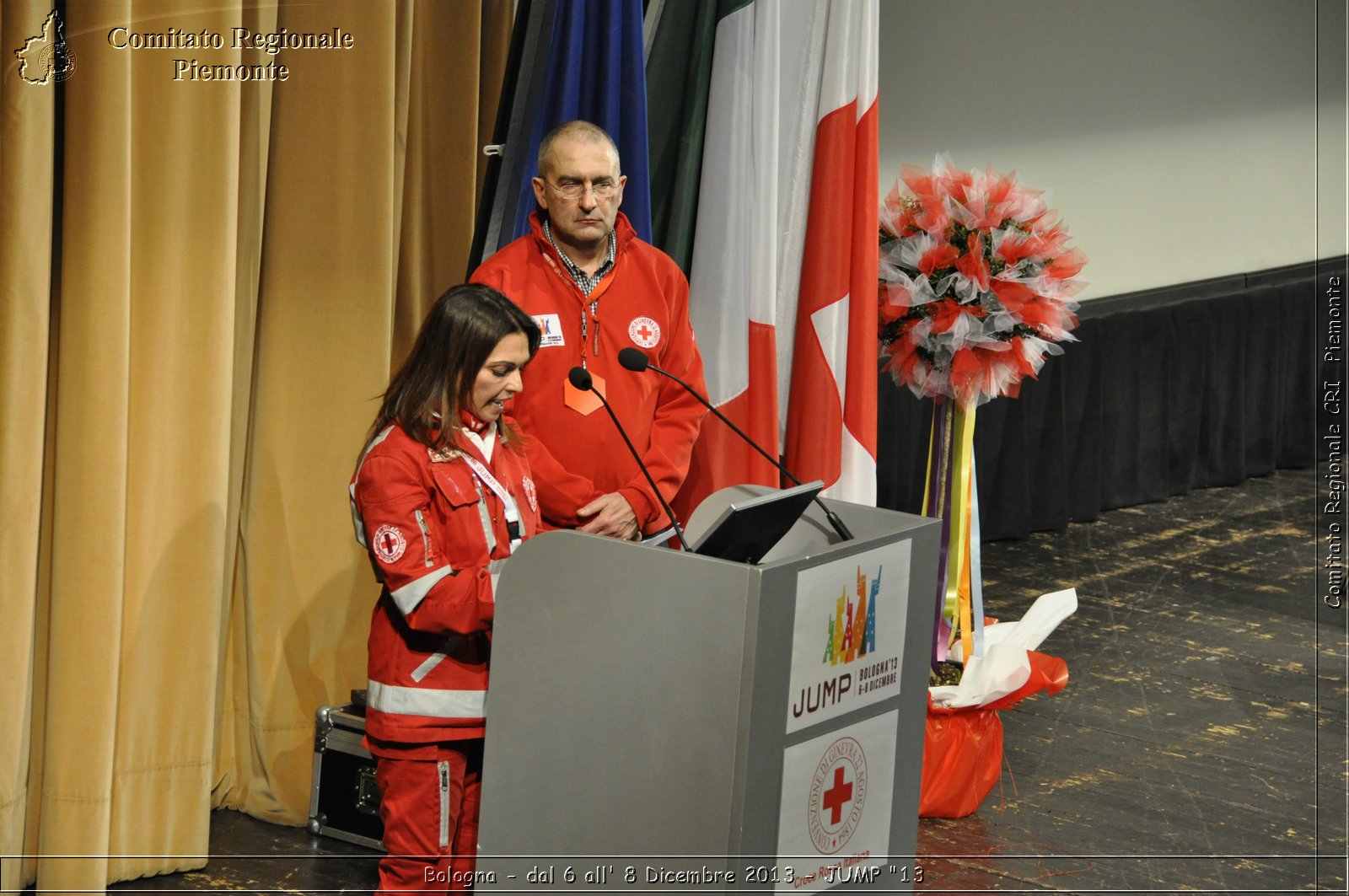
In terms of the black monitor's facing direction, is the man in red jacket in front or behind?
in front

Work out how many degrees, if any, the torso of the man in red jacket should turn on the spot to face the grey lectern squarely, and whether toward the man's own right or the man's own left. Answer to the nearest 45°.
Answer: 0° — they already face it

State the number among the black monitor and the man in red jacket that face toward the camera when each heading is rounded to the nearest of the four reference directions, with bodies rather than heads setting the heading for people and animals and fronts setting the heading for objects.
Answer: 1

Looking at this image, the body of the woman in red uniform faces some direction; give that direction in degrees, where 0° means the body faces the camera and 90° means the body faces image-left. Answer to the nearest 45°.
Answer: approximately 315°

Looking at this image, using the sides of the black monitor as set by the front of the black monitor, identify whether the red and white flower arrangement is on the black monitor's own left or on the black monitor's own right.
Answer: on the black monitor's own right

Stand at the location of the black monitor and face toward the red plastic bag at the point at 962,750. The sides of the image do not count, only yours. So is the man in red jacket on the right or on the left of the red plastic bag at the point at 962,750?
left

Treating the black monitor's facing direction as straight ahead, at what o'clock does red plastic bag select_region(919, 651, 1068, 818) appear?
The red plastic bag is roughly at 2 o'clock from the black monitor.

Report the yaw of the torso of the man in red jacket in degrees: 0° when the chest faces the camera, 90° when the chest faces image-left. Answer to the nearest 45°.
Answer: approximately 0°

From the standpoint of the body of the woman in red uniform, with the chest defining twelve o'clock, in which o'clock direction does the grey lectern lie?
The grey lectern is roughly at 12 o'clock from the woman in red uniform.
